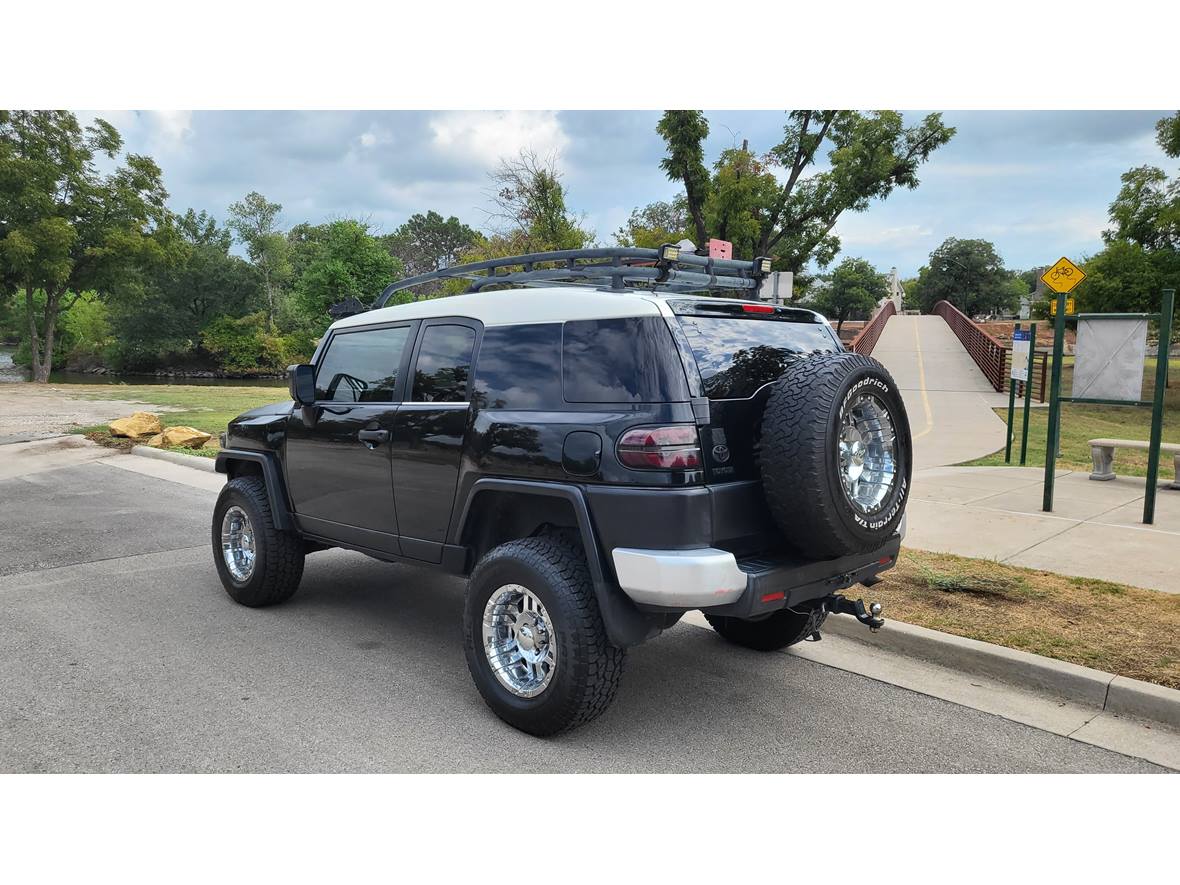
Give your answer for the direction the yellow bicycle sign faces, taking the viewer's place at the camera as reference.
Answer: facing the viewer

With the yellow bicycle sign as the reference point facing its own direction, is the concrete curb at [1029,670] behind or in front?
in front

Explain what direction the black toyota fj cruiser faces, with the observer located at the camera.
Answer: facing away from the viewer and to the left of the viewer

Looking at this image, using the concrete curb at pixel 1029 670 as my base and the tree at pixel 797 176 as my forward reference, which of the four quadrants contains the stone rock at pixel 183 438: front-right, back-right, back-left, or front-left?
front-left

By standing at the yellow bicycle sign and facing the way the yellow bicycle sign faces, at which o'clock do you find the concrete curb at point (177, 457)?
The concrete curb is roughly at 2 o'clock from the yellow bicycle sign.

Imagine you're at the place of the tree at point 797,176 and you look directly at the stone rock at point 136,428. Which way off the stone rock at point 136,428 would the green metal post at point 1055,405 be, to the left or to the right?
left

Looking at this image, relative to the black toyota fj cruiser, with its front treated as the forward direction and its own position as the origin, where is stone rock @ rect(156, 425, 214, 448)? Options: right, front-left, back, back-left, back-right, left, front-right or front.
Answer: front

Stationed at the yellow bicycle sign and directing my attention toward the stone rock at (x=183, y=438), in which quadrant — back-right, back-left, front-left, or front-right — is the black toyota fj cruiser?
front-left

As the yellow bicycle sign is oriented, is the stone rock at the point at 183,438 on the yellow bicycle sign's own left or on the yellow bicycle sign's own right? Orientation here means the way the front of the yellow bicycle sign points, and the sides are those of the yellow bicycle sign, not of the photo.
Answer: on the yellow bicycle sign's own right

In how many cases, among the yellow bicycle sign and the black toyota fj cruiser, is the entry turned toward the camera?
1

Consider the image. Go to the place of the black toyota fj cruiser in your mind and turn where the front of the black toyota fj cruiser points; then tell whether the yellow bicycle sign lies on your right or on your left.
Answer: on your right

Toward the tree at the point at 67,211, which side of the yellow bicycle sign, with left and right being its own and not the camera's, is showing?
right

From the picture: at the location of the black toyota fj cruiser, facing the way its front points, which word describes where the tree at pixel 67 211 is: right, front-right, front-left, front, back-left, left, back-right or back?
front

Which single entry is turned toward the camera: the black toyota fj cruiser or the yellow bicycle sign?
the yellow bicycle sign

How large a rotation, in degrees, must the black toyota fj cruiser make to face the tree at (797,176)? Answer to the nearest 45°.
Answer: approximately 45° to its right

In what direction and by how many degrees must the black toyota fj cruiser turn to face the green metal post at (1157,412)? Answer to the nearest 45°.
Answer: approximately 90° to its right

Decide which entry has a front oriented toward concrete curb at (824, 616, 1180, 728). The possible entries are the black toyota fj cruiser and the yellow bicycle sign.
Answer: the yellow bicycle sign
